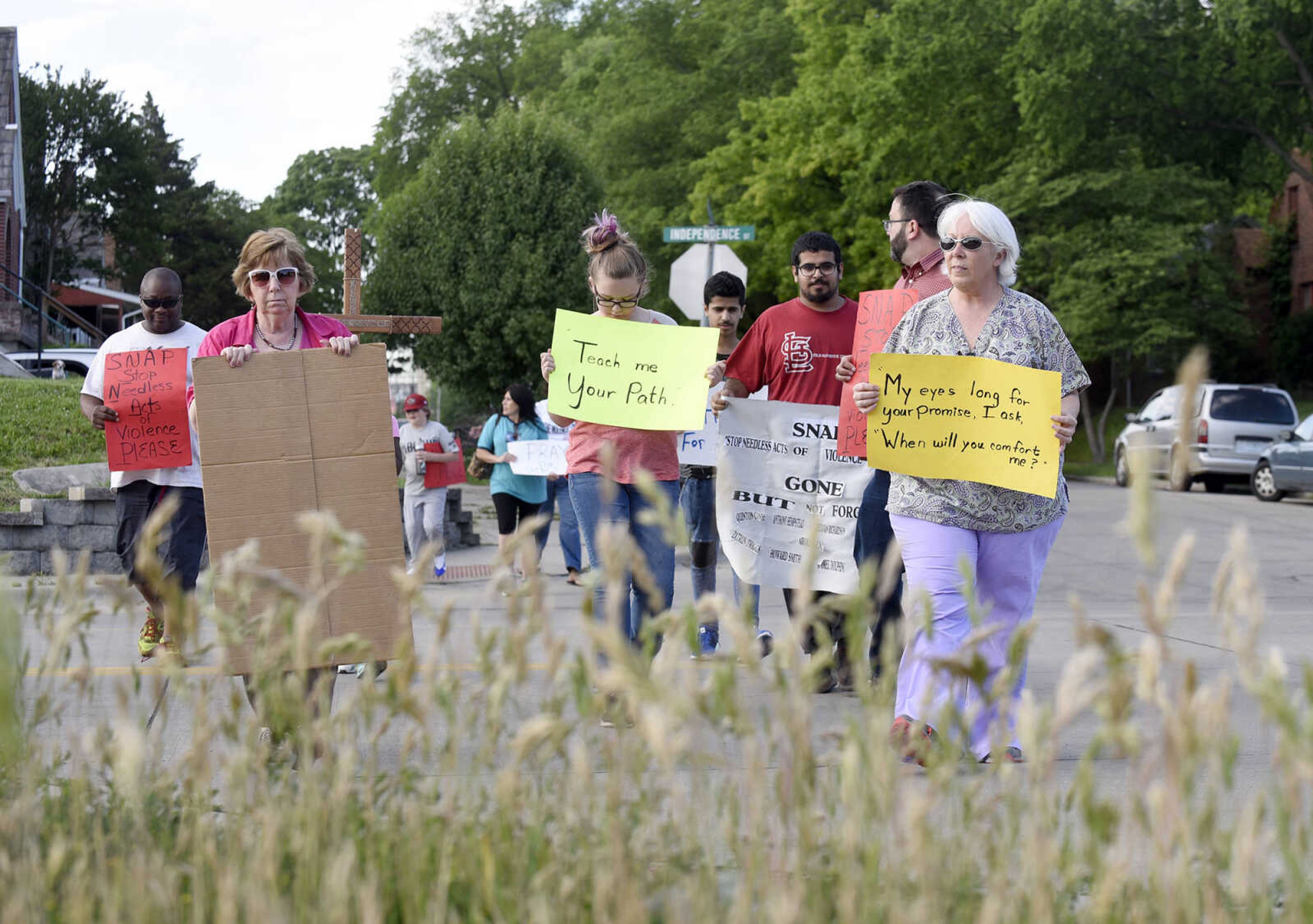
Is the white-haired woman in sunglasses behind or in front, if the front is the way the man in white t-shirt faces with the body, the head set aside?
in front

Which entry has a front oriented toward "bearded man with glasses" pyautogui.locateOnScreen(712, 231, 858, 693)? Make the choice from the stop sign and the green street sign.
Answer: the green street sign

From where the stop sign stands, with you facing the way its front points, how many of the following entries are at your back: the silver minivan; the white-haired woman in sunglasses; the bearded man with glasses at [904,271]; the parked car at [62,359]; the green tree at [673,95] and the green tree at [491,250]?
2

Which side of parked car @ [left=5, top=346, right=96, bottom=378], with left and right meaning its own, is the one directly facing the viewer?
left

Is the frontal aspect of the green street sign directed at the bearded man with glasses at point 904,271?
yes

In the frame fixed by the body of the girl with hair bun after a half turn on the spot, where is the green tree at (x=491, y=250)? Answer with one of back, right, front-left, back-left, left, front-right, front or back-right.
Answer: front

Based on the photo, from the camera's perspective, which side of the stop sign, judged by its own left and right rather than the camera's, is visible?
back

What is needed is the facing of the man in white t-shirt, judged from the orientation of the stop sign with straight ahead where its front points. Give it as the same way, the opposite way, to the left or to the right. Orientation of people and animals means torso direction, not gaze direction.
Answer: the opposite way

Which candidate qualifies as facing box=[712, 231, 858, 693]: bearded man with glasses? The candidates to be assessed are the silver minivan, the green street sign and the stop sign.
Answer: the green street sign

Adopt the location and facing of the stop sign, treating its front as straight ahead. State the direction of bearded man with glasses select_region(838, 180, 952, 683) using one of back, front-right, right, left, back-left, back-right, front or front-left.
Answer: back
